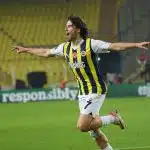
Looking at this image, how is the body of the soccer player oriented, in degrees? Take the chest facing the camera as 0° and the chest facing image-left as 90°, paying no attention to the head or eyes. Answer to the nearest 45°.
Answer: approximately 45°
